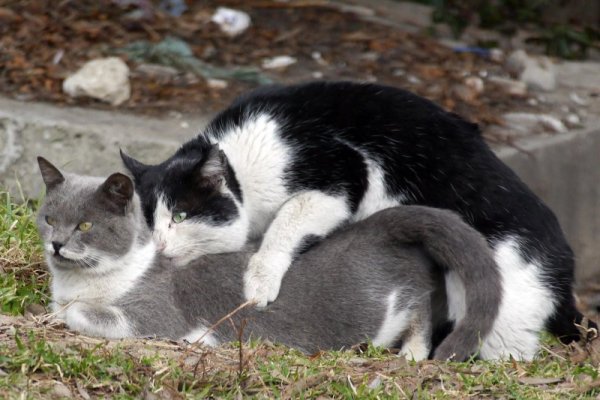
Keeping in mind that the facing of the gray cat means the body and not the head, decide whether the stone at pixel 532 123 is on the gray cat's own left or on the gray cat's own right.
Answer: on the gray cat's own right

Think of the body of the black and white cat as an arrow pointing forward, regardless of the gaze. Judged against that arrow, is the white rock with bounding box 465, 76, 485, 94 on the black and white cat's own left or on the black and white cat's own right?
on the black and white cat's own right

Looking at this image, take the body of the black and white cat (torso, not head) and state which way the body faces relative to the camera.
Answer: to the viewer's left

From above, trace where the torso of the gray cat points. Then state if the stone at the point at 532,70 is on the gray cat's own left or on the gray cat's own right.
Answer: on the gray cat's own right

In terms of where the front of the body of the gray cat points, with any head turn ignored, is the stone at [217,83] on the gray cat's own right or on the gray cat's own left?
on the gray cat's own right

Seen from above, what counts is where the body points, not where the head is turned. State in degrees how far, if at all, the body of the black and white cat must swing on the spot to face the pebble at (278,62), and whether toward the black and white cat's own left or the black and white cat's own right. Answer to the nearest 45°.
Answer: approximately 90° to the black and white cat's own right

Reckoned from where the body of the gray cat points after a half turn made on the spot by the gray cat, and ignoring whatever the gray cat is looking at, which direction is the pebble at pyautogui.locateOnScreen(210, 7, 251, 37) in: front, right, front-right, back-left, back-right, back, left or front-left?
left

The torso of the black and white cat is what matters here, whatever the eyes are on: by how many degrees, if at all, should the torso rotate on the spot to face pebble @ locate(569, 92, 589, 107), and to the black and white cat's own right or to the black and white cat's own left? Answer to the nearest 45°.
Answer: approximately 135° to the black and white cat's own right

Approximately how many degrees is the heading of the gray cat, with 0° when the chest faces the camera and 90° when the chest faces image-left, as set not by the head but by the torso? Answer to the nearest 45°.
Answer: approximately 90°

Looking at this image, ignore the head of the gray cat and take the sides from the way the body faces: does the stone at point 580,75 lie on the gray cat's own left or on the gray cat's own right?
on the gray cat's own right
